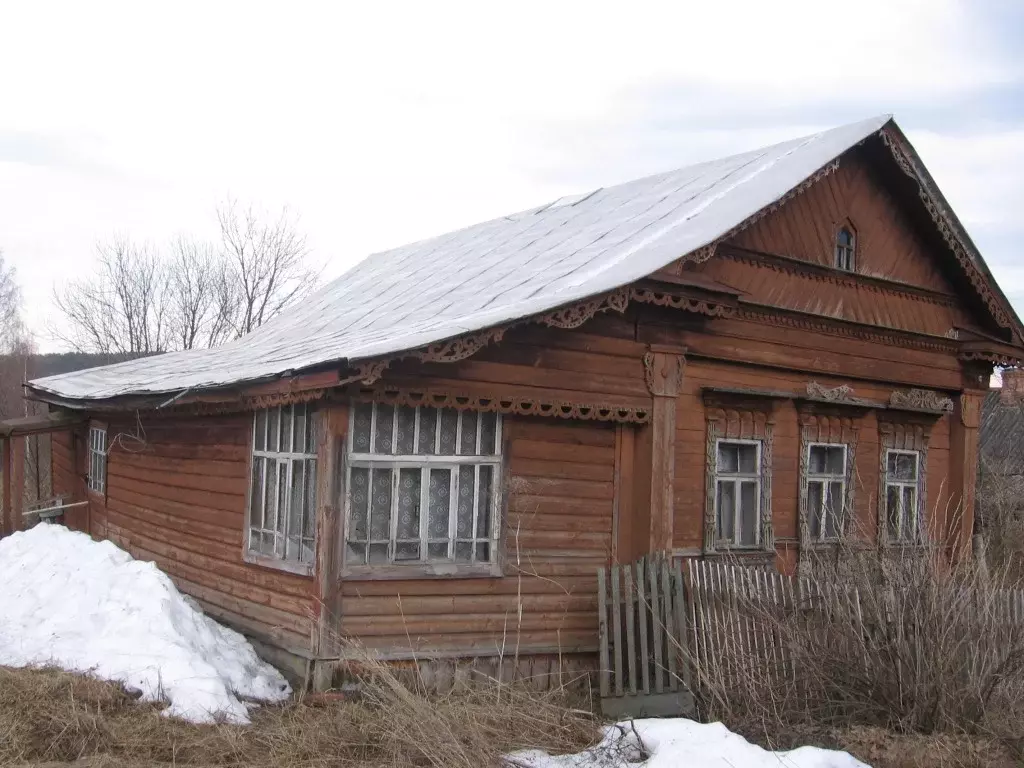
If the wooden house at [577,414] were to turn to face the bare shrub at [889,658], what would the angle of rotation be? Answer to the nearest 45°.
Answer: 0° — it already faces it

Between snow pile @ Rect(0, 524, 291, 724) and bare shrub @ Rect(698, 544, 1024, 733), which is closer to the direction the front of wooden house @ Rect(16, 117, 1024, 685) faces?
the bare shrub

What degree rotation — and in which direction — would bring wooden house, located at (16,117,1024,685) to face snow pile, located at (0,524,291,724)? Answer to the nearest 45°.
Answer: approximately 90° to its right

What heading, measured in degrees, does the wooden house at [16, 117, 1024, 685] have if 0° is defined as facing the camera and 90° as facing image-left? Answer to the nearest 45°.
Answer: approximately 315°
